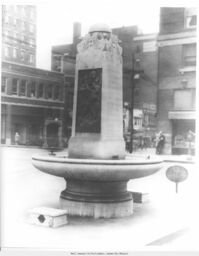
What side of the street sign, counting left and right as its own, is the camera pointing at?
front

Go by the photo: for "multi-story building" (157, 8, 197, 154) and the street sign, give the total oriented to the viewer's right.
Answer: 0

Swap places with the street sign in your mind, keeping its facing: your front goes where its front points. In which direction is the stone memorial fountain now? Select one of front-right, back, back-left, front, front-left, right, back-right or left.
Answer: front-right

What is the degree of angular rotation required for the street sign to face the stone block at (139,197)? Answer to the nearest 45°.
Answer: approximately 90° to its right

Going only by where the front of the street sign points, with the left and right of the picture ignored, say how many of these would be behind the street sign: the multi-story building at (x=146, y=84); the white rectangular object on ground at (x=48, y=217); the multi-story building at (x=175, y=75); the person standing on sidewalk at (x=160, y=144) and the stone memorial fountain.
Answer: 3

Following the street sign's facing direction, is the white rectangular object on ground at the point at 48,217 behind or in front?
in front

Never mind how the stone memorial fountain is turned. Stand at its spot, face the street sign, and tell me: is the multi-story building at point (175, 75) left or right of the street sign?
left

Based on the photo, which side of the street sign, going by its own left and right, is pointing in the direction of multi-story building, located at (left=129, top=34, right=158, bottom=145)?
back
